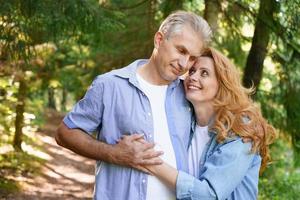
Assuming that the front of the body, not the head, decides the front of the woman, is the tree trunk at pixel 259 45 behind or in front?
behind

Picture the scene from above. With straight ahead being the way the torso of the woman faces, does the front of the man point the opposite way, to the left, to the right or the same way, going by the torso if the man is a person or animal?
to the left

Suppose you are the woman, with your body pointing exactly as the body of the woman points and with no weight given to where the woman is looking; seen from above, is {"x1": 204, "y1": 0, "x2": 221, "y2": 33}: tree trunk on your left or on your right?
on your right

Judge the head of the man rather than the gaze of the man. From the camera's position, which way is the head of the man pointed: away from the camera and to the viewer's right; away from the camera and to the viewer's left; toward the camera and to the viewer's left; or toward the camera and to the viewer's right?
toward the camera and to the viewer's right

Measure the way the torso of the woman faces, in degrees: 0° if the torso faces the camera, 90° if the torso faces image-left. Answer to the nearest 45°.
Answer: approximately 45°

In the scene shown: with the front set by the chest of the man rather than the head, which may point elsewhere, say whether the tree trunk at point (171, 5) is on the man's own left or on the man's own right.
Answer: on the man's own left

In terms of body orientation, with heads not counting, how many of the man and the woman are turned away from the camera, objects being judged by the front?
0

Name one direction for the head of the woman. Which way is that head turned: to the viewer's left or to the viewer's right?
to the viewer's left

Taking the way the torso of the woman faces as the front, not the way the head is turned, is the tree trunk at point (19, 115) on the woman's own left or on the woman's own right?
on the woman's own right

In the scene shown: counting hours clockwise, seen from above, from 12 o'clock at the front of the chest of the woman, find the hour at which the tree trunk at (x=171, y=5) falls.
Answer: The tree trunk is roughly at 4 o'clock from the woman.
